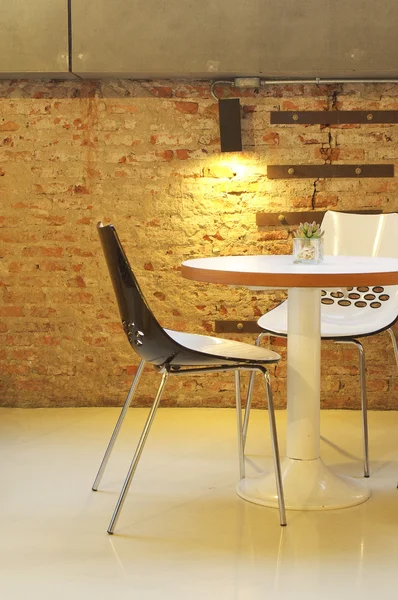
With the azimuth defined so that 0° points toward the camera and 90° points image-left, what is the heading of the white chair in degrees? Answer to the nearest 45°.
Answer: approximately 45°

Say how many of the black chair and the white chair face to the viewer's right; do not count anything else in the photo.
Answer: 1

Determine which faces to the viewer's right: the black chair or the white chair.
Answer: the black chair

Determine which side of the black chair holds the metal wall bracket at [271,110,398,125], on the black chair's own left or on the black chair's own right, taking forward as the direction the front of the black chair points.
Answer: on the black chair's own left

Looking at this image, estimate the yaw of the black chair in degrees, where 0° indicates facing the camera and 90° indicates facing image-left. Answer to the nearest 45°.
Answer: approximately 270°
